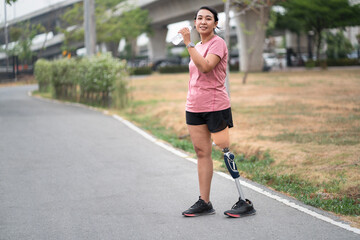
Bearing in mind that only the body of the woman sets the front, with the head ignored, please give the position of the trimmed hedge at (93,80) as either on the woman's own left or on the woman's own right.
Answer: on the woman's own right

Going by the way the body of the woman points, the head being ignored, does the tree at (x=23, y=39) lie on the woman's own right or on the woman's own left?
on the woman's own right

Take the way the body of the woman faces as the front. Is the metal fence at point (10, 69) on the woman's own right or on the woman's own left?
on the woman's own right

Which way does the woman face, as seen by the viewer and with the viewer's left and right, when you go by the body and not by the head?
facing the viewer and to the left of the viewer

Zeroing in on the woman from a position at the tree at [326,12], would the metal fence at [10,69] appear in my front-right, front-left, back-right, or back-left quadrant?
front-right

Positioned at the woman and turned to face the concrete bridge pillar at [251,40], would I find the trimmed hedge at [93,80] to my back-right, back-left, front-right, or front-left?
front-left

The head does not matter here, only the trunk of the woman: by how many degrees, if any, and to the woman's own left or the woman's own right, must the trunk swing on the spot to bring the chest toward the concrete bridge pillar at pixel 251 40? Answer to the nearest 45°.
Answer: approximately 135° to the woman's own right
